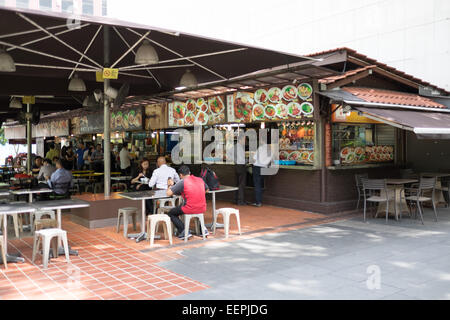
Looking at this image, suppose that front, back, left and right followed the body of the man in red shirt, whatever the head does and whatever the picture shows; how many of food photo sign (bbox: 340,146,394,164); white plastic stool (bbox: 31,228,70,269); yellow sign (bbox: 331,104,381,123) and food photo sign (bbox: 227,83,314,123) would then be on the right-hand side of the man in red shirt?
3

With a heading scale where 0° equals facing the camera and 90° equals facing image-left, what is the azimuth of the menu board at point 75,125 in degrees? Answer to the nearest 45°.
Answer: approximately 45°

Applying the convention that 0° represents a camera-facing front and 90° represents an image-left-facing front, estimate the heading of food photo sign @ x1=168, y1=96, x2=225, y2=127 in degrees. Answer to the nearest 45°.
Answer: approximately 45°

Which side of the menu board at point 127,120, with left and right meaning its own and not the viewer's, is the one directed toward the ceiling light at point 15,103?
front

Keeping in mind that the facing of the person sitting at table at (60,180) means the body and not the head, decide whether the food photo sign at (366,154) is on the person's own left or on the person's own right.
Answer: on the person's own right

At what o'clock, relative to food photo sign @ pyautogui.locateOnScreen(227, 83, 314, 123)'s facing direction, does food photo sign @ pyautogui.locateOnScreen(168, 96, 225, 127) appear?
food photo sign @ pyautogui.locateOnScreen(168, 96, 225, 127) is roughly at 3 o'clock from food photo sign @ pyautogui.locateOnScreen(227, 83, 314, 123).

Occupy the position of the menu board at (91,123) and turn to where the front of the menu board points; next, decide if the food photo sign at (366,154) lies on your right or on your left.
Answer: on your left

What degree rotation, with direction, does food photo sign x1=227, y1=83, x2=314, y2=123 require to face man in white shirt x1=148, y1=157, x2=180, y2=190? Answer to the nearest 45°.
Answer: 0° — it already faces them

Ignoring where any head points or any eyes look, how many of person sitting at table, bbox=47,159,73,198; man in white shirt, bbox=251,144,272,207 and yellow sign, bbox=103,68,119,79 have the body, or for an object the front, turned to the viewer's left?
1

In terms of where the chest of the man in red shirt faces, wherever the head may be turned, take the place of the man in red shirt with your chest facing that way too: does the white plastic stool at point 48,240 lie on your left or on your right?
on your left
